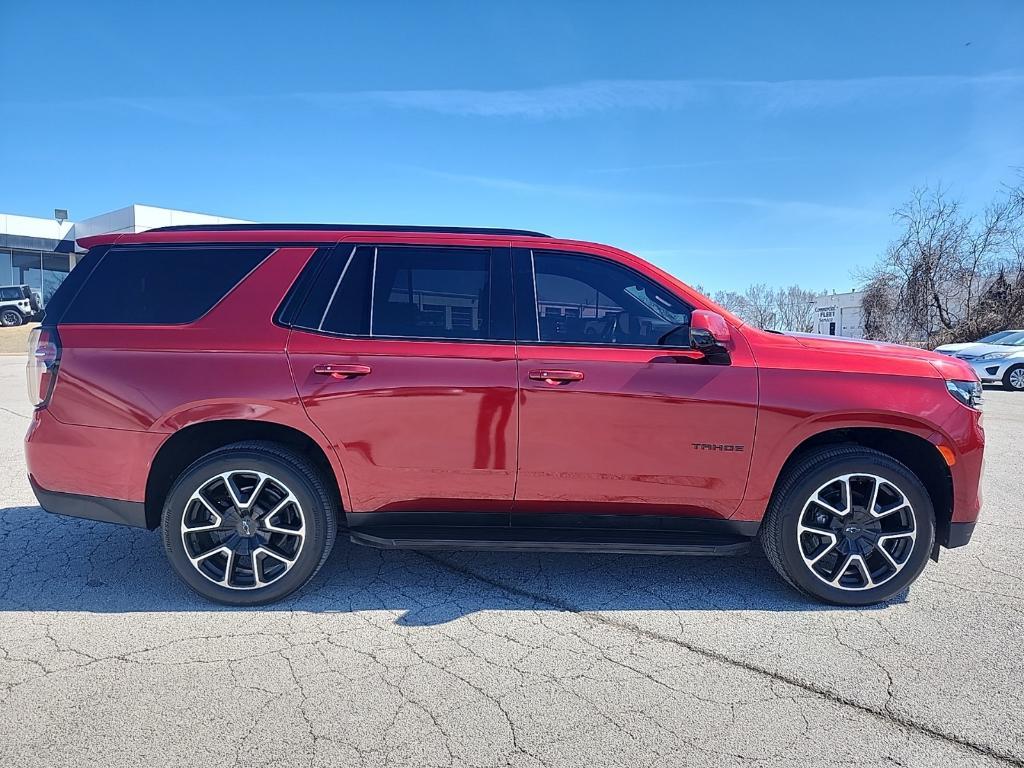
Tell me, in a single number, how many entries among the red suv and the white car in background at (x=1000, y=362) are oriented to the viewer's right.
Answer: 1

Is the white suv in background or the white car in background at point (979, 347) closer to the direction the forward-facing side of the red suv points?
the white car in background

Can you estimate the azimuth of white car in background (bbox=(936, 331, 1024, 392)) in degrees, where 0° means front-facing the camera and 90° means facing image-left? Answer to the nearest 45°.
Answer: approximately 45°

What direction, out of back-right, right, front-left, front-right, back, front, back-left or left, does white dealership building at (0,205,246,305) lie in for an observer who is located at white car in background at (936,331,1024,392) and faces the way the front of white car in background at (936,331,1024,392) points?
front-right

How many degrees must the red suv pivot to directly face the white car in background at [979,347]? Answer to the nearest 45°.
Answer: approximately 45° to its left

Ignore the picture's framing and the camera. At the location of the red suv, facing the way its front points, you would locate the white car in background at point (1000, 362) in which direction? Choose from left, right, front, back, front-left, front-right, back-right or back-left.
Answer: front-left

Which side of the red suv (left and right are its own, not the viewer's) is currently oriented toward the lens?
right
